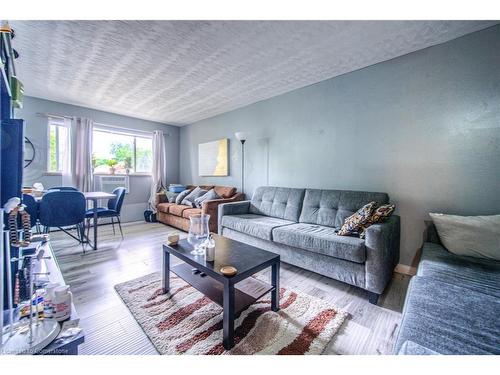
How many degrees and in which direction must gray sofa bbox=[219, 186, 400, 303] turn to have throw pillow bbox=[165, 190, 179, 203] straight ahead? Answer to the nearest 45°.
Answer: approximately 90° to its right

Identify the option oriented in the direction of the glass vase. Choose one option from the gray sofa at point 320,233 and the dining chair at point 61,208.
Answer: the gray sofa

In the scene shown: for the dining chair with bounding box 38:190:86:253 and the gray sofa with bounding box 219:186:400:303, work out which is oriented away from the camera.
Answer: the dining chair

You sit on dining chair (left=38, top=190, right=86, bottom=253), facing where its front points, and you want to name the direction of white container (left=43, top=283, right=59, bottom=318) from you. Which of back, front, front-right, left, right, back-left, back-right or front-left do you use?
back

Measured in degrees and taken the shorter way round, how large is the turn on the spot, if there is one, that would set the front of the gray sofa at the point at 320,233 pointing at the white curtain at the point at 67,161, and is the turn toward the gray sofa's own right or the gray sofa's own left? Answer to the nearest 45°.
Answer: approximately 45° to the gray sofa's own right

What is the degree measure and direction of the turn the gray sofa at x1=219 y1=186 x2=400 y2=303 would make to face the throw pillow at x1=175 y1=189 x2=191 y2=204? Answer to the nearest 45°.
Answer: approximately 90° to its right

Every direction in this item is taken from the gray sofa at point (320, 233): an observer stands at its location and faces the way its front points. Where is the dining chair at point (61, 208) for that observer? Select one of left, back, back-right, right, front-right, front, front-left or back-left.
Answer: front-right

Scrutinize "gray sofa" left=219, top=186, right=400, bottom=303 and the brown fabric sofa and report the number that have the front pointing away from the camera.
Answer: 0

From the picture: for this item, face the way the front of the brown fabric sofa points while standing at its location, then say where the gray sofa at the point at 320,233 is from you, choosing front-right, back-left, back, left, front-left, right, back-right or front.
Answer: left

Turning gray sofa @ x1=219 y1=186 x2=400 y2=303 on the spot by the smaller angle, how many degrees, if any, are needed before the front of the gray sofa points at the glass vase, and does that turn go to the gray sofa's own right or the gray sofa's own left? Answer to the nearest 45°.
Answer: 0° — it already faces it

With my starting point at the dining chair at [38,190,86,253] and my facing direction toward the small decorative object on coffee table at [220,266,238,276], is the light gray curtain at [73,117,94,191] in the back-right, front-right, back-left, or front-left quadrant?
back-left

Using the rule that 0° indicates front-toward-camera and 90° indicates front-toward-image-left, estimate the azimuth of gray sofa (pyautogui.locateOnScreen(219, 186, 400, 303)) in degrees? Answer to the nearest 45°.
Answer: approximately 45°

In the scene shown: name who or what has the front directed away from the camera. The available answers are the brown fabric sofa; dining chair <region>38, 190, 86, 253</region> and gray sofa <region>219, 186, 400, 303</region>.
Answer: the dining chair

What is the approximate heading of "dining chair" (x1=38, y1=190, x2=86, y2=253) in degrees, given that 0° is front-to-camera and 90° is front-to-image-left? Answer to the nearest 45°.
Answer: approximately 180°
